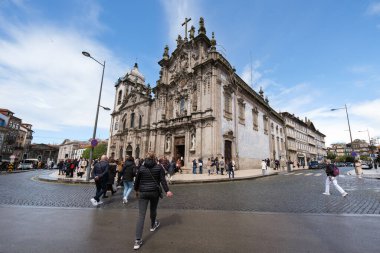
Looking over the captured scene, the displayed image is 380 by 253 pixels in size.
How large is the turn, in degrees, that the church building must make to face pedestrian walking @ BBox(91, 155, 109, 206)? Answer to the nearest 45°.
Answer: approximately 45° to its left

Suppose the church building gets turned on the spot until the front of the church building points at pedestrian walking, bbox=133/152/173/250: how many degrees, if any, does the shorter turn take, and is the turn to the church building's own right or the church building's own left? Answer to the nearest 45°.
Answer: approximately 45° to the church building's own left

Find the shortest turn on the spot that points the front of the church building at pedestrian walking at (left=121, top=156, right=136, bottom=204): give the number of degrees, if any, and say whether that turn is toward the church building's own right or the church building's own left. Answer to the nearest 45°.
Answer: approximately 45° to the church building's own left

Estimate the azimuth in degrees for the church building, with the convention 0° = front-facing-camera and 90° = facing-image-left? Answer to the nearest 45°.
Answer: approximately 45°
